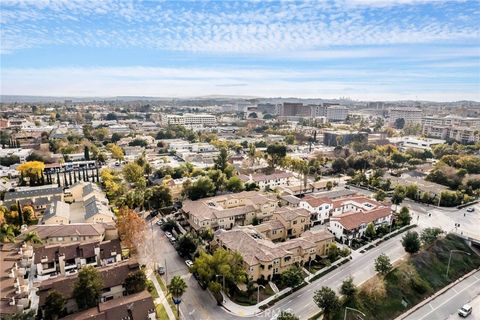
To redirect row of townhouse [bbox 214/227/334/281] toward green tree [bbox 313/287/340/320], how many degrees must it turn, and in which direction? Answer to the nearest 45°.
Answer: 0° — it already faces it

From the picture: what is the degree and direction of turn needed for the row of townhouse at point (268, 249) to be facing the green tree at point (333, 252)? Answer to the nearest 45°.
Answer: approximately 90° to its left

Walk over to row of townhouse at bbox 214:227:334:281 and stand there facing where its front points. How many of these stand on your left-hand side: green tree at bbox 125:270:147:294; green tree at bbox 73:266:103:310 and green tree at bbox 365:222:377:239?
1

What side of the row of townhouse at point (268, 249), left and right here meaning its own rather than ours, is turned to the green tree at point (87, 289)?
right

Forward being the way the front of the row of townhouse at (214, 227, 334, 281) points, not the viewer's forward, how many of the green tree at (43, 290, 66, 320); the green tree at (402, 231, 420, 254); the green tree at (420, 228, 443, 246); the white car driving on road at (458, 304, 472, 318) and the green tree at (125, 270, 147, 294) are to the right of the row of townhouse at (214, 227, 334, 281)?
2

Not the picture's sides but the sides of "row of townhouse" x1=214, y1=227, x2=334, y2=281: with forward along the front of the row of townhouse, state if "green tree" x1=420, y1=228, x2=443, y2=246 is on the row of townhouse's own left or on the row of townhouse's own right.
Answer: on the row of townhouse's own left

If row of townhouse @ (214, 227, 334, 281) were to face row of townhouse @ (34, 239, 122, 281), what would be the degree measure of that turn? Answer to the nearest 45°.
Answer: approximately 135° to its right

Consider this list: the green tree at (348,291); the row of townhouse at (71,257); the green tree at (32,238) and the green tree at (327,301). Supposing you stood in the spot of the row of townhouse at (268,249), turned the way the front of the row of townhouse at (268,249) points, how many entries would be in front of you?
2

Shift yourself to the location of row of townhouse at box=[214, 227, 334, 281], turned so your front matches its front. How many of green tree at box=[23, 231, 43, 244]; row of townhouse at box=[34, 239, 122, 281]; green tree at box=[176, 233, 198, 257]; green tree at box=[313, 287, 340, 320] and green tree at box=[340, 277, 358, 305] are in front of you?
2

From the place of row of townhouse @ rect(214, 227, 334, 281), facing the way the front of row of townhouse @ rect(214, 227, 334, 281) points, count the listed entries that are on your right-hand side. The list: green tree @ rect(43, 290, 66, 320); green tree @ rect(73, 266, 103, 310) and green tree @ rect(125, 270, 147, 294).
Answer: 3

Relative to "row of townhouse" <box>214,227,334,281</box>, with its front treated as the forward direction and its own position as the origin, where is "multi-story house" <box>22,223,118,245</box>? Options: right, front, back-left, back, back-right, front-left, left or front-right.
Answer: back-right

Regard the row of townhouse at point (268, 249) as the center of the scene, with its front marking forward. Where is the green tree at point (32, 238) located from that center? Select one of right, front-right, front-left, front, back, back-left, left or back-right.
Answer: back-right

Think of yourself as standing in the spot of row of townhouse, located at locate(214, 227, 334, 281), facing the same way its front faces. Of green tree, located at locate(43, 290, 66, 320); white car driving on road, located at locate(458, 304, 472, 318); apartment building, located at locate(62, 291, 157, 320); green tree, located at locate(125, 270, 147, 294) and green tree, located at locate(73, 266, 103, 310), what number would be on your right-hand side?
4

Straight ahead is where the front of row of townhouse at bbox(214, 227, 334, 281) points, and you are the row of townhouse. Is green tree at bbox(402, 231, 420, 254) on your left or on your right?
on your left

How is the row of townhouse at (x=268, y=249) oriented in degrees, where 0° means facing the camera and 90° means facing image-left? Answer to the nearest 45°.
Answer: approximately 315°

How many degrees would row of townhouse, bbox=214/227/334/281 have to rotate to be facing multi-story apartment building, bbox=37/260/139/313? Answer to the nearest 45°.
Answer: approximately 90° to its right

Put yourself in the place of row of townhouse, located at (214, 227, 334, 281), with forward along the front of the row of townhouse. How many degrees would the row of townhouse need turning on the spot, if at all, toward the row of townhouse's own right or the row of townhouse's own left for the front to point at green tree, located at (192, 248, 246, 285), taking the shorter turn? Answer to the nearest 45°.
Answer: approximately 90° to the row of townhouse's own right

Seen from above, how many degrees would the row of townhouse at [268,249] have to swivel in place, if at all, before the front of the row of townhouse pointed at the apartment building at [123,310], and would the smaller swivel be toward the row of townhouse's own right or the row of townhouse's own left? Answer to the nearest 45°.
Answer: approximately 90° to the row of townhouse's own right

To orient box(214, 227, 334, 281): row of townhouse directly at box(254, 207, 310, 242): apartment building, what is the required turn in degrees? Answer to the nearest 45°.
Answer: approximately 135° to its left

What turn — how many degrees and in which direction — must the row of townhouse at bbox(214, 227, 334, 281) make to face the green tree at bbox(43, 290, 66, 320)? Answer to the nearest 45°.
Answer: approximately 90° to its right

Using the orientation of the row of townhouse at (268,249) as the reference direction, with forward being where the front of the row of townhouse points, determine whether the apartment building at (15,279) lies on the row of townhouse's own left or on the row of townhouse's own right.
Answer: on the row of townhouse's own right
